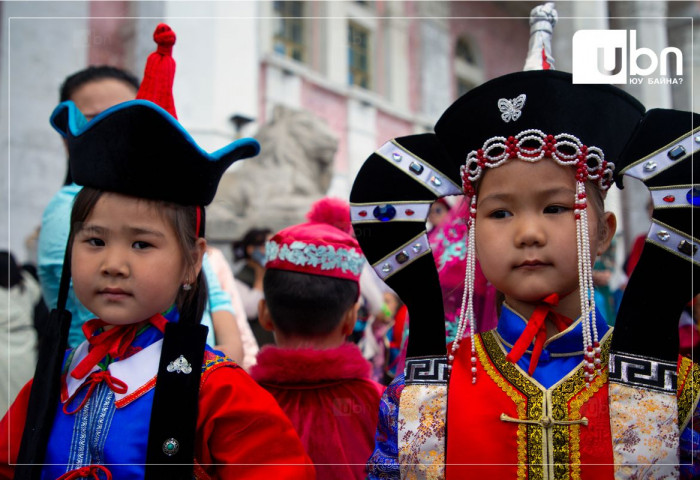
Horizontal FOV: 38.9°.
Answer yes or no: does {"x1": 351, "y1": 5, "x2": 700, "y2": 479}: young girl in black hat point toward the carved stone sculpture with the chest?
no

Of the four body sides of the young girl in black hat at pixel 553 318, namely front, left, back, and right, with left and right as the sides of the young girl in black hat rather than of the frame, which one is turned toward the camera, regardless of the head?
front

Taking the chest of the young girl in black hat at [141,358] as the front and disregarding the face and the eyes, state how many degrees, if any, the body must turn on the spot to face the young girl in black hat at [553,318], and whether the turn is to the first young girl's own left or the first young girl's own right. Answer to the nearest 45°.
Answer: approximately 90° to the first young girl's own left

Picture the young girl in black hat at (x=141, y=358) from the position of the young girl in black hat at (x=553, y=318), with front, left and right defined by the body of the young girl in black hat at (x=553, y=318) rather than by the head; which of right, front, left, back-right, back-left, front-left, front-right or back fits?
right

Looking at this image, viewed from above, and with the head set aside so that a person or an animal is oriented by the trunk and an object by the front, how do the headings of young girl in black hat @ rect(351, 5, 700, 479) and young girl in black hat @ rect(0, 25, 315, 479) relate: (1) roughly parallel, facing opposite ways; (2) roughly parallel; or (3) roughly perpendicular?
roughly parallel

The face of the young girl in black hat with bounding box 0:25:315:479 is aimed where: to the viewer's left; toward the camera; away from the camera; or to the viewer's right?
toward the camera

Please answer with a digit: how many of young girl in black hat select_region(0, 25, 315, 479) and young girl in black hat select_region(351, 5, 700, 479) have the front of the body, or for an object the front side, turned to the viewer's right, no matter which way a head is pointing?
0

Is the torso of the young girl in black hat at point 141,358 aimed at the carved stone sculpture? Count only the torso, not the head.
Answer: no

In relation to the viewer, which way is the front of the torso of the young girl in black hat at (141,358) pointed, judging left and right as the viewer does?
facing the viewer and to the left of the viewer
